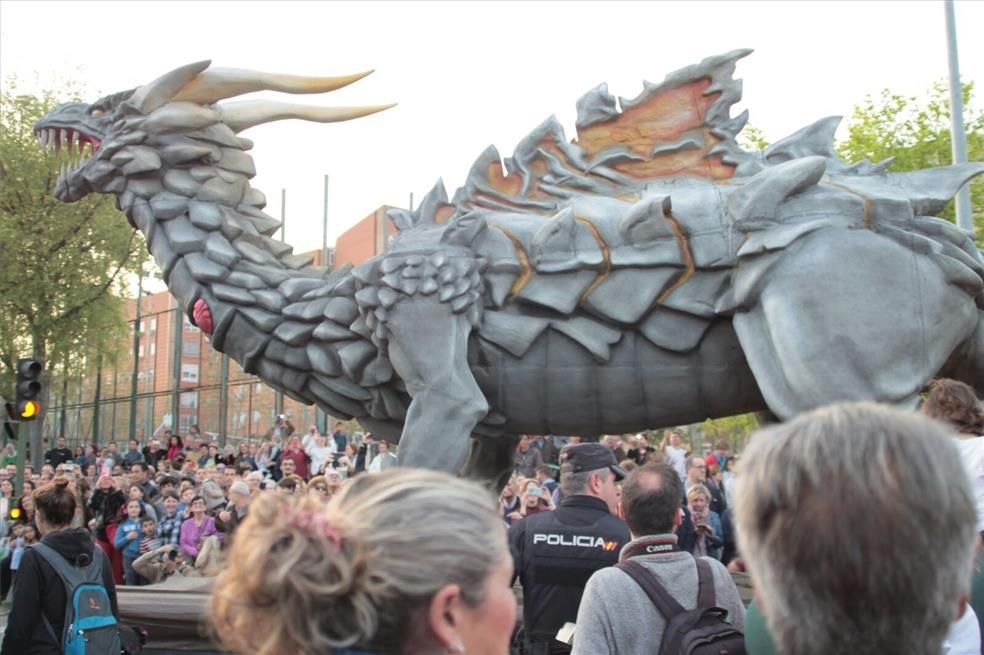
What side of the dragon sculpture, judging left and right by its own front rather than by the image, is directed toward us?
left

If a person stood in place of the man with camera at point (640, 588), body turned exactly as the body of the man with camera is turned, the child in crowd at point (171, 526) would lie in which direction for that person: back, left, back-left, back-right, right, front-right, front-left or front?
front-left

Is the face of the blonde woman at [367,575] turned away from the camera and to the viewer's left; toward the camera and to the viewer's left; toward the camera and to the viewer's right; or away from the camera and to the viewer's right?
away from the camera and to the viewer's right

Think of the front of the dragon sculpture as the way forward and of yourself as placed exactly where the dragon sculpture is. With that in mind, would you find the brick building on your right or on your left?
on your right

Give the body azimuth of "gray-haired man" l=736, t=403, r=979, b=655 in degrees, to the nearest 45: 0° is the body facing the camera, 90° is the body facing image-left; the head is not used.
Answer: approximately 180°

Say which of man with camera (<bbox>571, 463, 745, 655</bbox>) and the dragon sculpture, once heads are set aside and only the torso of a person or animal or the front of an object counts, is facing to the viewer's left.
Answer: the dragon sculpture

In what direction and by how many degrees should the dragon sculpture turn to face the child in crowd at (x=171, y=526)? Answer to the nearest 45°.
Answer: approximately 45° to its right

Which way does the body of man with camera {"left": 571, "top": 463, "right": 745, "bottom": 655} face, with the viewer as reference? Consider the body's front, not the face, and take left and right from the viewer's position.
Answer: facing away from the viewer
